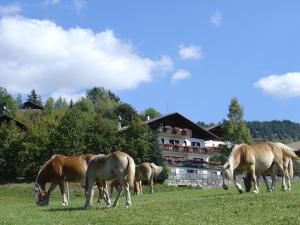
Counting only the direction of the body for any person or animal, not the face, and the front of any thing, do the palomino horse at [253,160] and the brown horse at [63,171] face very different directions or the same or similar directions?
same or similar directions

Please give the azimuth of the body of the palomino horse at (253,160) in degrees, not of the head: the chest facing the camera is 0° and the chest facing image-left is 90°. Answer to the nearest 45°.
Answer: approximately 90°

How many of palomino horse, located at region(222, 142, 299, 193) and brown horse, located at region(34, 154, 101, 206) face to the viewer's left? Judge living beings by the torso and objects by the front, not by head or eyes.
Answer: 2

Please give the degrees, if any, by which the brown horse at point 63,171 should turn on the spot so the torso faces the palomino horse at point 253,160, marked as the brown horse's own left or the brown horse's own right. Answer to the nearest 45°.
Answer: approximately 135° to the brown horse's own left

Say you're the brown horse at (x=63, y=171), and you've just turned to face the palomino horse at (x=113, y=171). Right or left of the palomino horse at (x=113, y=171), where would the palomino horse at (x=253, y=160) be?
left

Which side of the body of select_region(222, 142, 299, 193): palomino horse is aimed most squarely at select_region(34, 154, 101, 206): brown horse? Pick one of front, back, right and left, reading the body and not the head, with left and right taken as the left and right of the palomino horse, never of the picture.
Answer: front

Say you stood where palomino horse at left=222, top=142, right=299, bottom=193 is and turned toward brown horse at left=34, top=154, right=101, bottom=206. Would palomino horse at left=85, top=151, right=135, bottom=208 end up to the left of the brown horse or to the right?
left

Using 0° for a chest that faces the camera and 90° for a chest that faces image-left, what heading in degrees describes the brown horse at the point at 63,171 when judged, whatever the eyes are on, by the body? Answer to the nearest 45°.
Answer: approximately 90°
